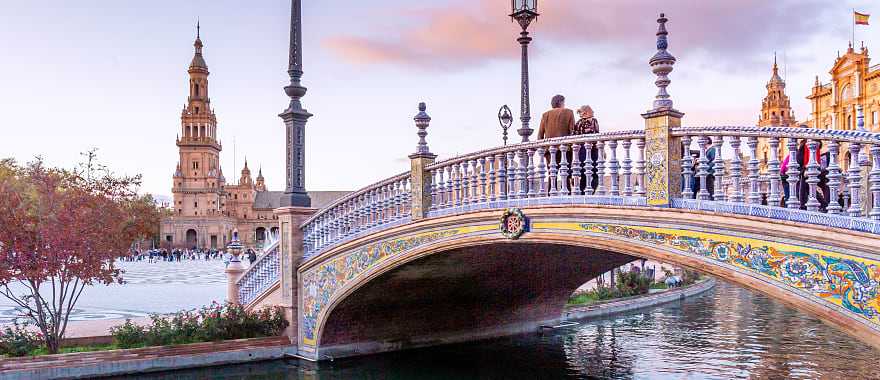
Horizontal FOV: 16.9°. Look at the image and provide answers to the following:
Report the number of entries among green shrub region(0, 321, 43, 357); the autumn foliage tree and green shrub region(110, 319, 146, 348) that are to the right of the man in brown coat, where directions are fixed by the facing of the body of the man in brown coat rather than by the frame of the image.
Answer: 0

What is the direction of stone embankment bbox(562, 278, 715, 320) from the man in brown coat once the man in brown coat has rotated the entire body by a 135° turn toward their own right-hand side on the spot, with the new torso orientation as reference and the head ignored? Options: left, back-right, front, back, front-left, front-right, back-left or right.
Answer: back-left

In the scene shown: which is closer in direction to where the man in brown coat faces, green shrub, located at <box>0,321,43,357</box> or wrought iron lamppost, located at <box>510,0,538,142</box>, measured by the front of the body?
the wrought iron lamppost

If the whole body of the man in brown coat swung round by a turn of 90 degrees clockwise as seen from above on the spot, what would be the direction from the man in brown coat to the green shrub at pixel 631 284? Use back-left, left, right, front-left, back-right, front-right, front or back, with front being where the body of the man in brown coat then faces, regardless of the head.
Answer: left

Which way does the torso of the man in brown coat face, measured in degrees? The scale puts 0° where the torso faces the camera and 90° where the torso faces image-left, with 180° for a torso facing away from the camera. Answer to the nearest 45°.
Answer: approximately 180°

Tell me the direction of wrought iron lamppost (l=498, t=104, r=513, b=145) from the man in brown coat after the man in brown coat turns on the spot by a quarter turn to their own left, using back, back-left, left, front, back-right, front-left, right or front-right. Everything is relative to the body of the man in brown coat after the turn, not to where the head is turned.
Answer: right
